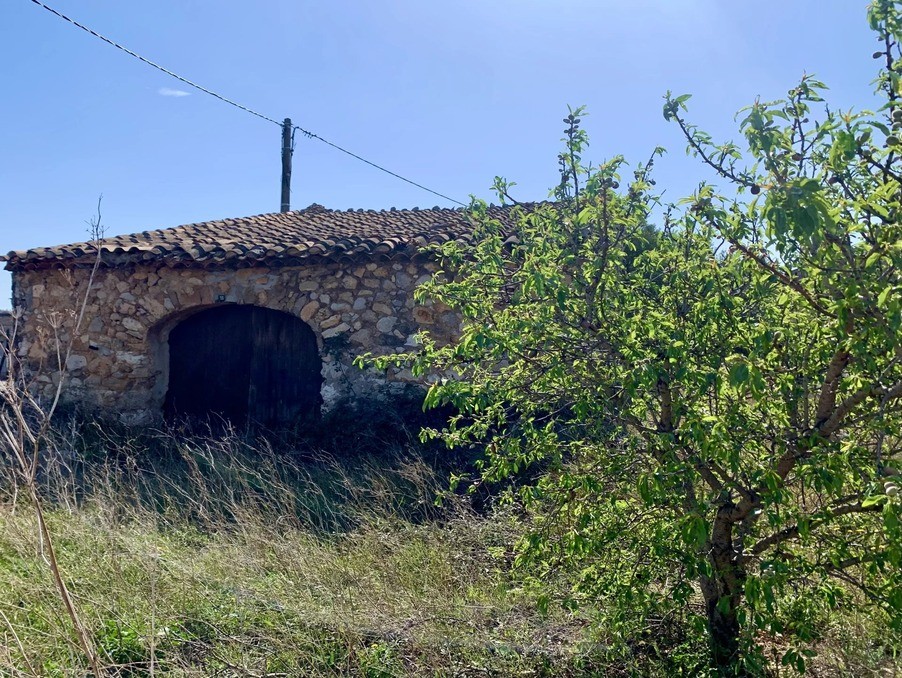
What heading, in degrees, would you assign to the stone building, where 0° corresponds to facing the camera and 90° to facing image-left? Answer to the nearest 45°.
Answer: approximately 0°

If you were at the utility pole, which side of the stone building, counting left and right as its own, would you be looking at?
back

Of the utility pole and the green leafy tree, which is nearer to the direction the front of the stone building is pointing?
the green leafy tree

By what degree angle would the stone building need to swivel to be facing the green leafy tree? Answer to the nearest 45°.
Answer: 0° — it already faces it
